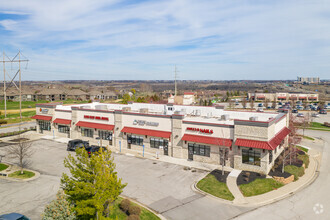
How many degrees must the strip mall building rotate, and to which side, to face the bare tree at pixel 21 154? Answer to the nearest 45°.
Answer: approximately 45° to its right

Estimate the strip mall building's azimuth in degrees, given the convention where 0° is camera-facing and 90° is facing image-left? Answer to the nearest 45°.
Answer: approximately 45°

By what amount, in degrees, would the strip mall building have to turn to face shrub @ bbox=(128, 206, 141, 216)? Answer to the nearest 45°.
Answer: approximately 45° to its left

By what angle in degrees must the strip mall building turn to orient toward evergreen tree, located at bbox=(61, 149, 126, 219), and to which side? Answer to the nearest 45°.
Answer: approximately 45° to its left

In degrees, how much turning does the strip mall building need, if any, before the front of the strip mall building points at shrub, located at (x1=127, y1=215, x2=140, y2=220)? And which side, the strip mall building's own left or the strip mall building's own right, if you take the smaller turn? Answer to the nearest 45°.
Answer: approximately 45° to the strip mall building's own left
